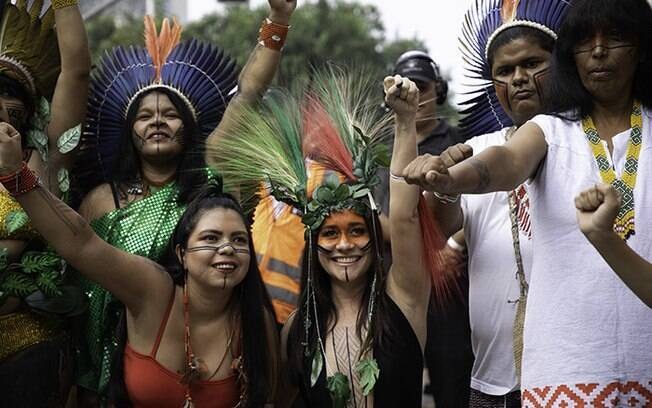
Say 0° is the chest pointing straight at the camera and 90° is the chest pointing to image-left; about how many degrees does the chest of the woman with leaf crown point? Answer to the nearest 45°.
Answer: approximately 0°

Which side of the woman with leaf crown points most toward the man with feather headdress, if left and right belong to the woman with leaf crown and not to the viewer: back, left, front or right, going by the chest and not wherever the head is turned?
left

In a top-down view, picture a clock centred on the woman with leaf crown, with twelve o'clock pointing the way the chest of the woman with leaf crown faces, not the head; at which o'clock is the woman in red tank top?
The woman in red tank top is roughly at 3 o'clock from the woman with leaf crown.
